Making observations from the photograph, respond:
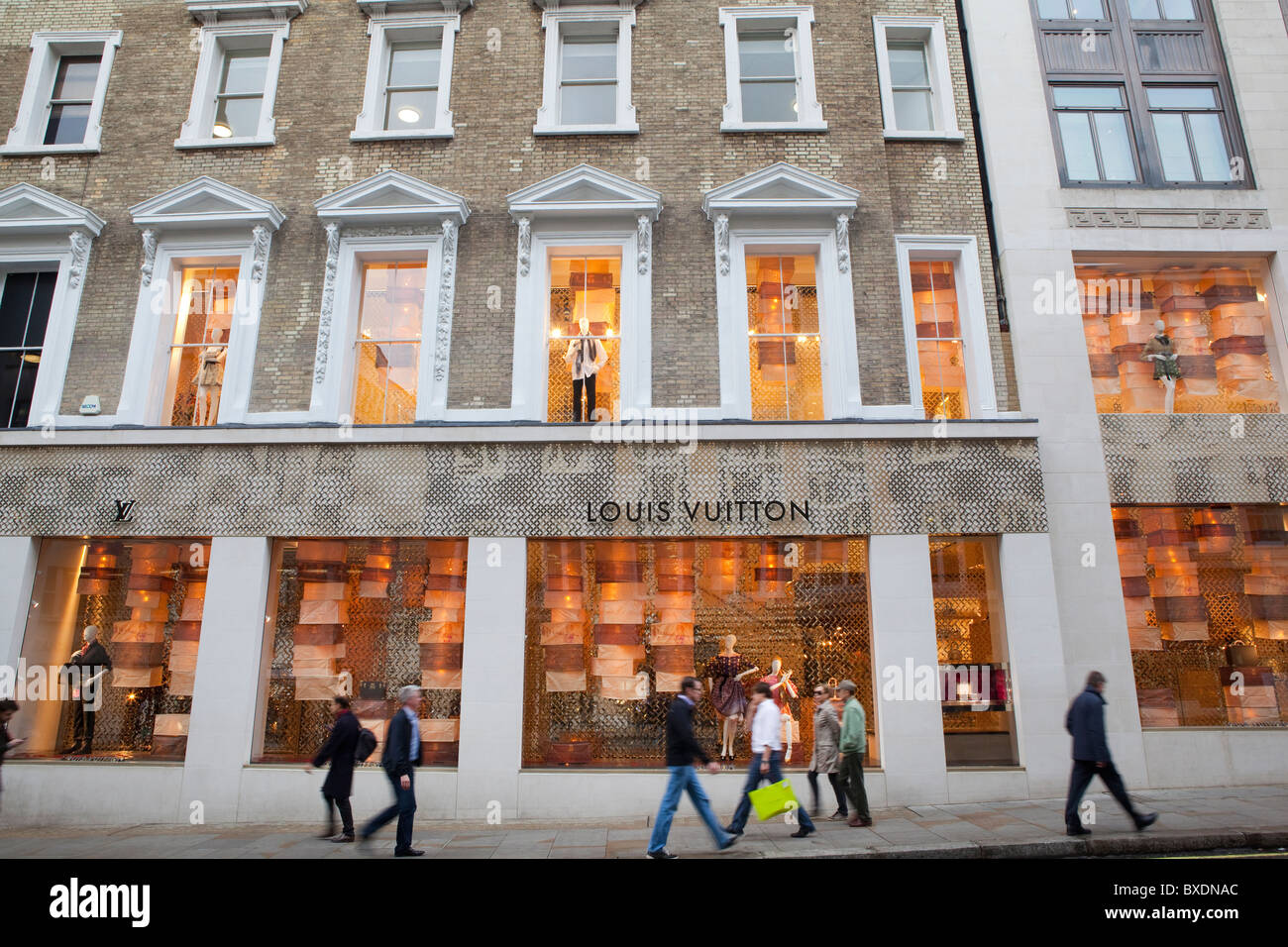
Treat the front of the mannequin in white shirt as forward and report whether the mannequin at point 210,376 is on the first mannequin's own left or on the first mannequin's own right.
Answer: on the first mannequin's own right

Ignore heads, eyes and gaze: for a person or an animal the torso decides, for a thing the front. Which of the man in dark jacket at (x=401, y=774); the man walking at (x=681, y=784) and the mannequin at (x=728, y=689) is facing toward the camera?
the mannequin

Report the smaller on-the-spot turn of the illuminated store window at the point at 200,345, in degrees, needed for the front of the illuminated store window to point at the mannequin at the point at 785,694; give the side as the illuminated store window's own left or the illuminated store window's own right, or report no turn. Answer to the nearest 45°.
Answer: approximately 45° to the illuminated store window's own left

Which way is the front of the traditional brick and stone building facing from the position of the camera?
facing the viewer

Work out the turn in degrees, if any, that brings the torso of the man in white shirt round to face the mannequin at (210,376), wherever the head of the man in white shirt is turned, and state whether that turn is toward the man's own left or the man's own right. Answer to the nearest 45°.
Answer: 0° — they already face it

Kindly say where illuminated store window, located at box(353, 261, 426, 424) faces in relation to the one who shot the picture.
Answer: facing the viewer

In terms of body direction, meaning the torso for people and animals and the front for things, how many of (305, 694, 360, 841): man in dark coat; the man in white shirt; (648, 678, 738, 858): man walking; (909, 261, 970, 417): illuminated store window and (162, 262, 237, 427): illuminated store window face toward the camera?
2

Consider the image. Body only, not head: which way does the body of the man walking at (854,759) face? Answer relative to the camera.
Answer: to the viewer's left

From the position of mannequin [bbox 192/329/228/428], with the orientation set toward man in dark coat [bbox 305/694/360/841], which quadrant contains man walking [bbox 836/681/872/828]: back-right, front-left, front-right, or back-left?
front-left

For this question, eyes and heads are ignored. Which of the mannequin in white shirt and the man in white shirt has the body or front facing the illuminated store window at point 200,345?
the man in white shirt

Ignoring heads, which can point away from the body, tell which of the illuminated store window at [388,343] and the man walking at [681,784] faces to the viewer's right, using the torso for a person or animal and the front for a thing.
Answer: the man walking

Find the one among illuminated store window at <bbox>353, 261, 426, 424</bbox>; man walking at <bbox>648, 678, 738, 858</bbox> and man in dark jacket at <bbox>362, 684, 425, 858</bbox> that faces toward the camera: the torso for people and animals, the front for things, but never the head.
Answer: the illuminated store window

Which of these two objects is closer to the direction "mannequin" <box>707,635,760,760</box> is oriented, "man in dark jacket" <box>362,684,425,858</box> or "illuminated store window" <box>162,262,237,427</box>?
the man in dark jacket

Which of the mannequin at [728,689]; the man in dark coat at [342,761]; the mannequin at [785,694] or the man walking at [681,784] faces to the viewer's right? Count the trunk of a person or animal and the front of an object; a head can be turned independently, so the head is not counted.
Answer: the man walking

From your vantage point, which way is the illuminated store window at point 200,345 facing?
toward the camera
